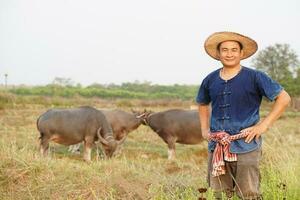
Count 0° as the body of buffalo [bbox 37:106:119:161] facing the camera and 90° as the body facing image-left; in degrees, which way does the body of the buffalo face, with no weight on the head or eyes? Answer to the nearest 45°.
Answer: approximately 270°

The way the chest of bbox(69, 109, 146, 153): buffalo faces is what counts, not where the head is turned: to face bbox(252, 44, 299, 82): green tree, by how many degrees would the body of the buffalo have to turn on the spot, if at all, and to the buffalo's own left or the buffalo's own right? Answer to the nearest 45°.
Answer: approximately 45° to the buffalo's own left

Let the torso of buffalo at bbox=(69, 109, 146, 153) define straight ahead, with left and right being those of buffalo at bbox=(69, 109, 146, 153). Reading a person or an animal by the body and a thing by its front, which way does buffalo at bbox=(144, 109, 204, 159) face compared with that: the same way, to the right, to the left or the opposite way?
the opposite way

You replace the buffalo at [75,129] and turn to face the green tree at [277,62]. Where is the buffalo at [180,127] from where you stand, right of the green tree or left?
right

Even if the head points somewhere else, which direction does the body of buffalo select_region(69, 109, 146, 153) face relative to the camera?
to the viewer's right

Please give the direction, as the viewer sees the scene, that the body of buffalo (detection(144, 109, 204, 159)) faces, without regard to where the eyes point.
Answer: to the viewer's left

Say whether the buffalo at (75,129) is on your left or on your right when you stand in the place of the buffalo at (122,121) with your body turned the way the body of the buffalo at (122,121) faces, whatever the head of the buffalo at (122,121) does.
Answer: on your right
